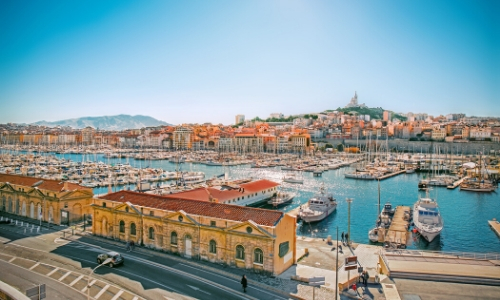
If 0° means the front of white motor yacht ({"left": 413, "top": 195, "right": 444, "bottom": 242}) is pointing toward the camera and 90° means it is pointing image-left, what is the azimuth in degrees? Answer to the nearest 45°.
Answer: approximately 0°

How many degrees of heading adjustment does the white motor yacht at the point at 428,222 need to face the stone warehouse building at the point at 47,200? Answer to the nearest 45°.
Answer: approximately 45° to its right

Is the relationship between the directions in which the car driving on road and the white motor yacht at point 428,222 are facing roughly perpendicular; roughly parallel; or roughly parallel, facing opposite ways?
roughly perpendicular

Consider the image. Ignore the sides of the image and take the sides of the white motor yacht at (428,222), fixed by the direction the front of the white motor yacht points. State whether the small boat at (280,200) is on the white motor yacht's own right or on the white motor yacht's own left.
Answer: on the white motor yacht's own right

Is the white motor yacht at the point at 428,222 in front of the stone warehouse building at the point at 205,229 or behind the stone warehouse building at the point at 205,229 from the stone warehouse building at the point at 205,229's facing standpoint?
behind

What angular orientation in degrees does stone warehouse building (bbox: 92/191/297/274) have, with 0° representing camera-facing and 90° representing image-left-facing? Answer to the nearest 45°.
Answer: approximately 45°

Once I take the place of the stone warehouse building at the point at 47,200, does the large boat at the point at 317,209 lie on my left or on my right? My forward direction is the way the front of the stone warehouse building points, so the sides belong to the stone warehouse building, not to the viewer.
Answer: on my left

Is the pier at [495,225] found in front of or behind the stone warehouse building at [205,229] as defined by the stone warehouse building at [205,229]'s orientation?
behind

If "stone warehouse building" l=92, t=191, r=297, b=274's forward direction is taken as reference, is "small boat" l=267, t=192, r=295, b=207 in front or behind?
behind
